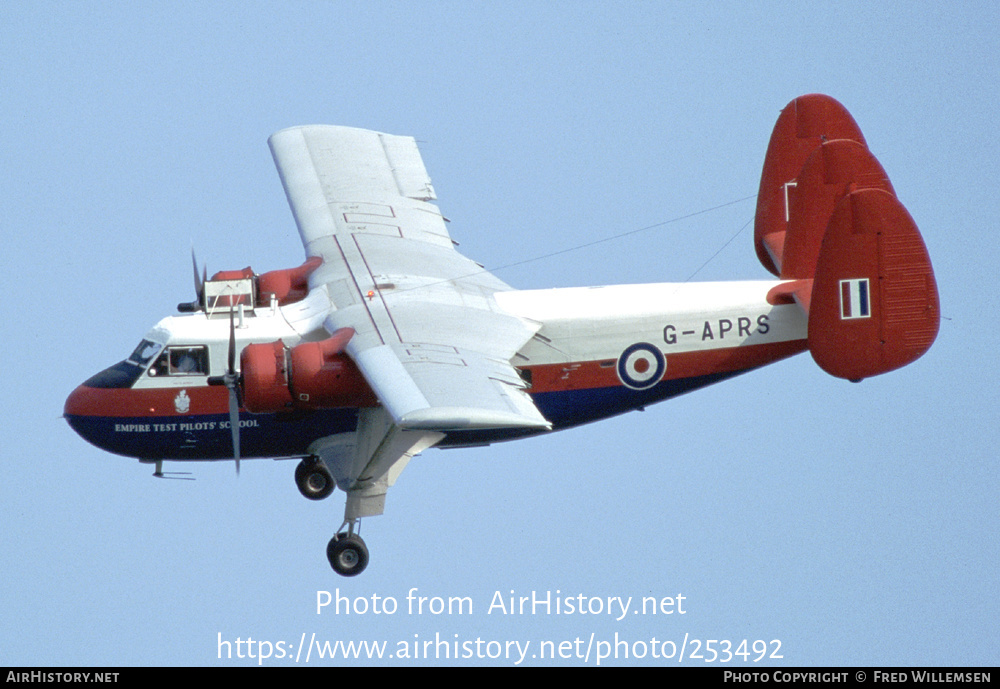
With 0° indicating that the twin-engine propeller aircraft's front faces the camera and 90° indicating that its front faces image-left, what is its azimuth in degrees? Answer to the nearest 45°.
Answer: approximately 90°
